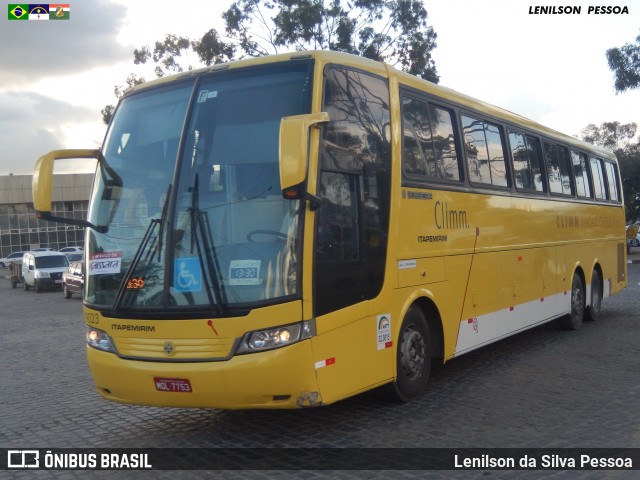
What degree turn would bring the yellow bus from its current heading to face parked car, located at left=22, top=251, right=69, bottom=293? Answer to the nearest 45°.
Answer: approximately 90° to its right

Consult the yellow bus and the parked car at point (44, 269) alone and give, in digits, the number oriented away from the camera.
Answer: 0

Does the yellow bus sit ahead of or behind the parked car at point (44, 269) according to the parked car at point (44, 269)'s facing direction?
ahead

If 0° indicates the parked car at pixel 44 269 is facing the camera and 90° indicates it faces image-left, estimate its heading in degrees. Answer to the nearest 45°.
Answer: approximately 315°

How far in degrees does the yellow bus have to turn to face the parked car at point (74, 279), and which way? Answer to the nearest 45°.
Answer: approximately 90° to its right

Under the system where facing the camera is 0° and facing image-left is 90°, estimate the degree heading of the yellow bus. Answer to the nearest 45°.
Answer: approximately 45°

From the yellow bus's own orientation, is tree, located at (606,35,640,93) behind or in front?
behind

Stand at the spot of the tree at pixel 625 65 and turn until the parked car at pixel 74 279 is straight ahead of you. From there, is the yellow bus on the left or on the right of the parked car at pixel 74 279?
left
